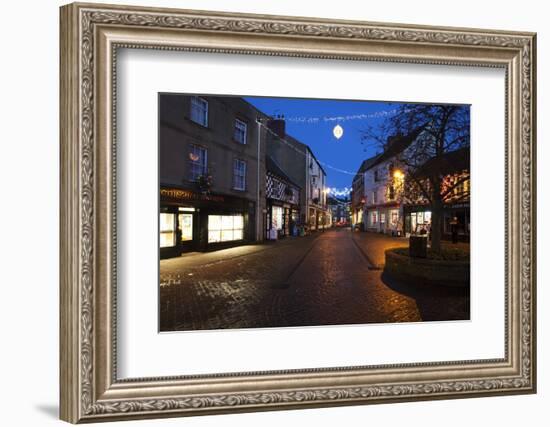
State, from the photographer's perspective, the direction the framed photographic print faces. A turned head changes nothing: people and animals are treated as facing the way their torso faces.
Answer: facing the viewer and to the right of the viewer
